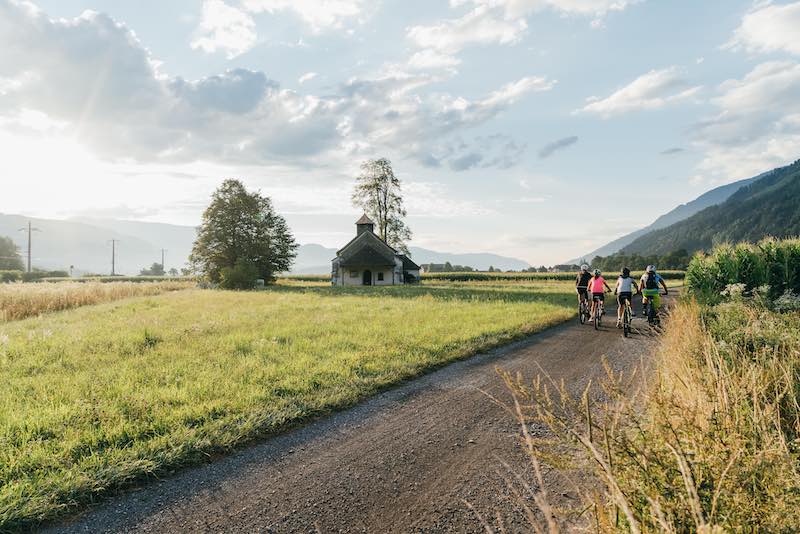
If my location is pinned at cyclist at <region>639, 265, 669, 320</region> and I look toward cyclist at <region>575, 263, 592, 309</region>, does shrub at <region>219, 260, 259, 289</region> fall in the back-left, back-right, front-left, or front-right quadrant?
front-left

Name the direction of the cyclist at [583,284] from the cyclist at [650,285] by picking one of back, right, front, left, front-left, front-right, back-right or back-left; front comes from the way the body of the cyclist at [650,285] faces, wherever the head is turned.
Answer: front-left

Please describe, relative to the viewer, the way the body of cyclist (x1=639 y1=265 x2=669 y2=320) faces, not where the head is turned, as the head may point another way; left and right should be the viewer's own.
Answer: facing away from the viewer

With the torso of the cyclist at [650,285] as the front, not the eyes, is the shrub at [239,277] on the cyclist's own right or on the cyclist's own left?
on the cyclist's own left

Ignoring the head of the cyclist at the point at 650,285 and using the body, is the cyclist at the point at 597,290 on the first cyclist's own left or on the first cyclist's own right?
on the first cyclist's own left

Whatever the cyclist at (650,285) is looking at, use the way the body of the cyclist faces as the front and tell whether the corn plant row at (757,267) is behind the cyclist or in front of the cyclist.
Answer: in front

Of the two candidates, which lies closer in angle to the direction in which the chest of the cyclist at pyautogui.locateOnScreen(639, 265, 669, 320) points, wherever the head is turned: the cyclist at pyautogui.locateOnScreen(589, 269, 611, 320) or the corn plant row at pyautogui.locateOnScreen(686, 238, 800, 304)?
the corn plant row

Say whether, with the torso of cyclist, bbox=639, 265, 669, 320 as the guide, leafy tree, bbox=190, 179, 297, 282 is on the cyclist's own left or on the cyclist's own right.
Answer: on the cyclist's own left
